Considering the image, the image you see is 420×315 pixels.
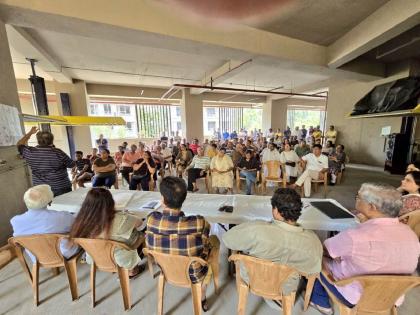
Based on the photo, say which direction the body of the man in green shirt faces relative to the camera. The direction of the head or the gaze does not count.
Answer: away from the camera

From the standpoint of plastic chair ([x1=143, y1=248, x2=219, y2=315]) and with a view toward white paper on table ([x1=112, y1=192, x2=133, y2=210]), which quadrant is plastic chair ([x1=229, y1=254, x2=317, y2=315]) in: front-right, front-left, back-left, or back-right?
back-right

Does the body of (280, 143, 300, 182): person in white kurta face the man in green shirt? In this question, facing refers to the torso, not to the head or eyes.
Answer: yes

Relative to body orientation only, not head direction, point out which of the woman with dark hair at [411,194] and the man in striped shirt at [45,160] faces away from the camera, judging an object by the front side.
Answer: the man in striped shirt

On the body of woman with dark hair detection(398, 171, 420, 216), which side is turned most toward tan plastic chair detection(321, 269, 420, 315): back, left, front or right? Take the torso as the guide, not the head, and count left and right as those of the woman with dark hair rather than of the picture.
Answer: left

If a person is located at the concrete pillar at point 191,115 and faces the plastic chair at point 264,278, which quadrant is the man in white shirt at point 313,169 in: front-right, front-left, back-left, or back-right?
front-left

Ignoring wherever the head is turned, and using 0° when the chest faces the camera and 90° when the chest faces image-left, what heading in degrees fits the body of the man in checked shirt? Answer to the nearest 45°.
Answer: approximately 180°

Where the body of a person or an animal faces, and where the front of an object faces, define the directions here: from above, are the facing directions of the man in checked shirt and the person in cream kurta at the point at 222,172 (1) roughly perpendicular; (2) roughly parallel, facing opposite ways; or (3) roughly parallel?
roughly parallel, facing opposite ways

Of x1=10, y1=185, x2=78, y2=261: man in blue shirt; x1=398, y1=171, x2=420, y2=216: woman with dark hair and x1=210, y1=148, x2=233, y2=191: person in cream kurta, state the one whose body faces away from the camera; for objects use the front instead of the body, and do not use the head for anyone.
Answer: the man in blue shirt

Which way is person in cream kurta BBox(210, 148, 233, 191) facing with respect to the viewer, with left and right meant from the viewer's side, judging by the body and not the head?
facing the viewer

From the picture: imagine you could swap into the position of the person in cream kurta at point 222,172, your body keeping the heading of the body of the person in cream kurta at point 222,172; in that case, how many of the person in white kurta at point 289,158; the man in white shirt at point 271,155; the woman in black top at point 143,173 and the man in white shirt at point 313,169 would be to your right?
1

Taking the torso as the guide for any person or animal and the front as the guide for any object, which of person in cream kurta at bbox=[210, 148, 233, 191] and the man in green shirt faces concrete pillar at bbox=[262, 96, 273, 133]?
the man in green shirt

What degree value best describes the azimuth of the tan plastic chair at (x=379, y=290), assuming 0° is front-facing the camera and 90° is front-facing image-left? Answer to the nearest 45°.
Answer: approximately 135°

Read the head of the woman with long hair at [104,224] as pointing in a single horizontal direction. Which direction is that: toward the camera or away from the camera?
away from the camera

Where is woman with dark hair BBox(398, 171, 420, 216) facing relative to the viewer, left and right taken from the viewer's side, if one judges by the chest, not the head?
facing to the left of the viewer

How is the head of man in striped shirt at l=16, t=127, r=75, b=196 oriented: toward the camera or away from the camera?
away from the camera

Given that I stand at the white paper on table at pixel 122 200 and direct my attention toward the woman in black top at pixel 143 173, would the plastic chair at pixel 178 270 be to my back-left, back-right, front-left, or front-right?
back-right

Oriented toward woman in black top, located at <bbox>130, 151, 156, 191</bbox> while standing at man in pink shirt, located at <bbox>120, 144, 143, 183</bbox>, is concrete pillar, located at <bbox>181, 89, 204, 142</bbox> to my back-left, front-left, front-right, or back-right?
back-left

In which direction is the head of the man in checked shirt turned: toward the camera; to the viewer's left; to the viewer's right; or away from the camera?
away from the camera
